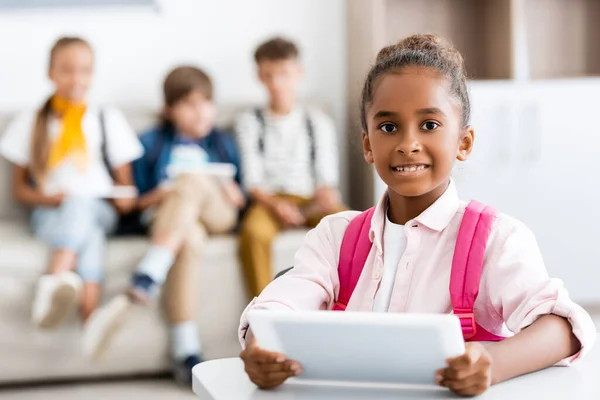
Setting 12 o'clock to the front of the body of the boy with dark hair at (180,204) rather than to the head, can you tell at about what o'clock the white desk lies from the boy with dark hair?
The white desk is roughly at 12 o'clock from the boy with dark hair.

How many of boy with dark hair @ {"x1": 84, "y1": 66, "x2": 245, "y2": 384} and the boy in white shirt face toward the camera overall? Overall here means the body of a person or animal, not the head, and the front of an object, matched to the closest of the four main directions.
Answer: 2

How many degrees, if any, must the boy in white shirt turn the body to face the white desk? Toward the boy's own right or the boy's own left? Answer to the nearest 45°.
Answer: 0° — they already face it

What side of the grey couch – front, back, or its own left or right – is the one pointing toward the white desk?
front

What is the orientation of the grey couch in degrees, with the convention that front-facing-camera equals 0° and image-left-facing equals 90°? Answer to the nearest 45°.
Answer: approximately 0°
